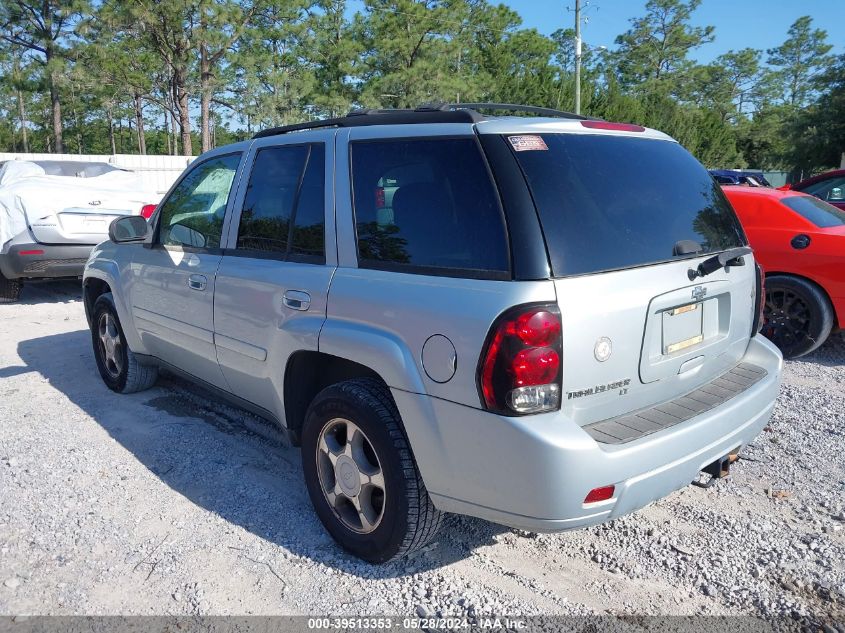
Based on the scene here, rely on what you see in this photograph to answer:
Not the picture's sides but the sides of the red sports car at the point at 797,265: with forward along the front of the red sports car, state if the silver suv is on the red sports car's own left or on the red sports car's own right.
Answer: on the red sports car's own left

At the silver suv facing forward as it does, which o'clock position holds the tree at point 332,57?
The tree is roughly at 1 o'clock from the silver suv.

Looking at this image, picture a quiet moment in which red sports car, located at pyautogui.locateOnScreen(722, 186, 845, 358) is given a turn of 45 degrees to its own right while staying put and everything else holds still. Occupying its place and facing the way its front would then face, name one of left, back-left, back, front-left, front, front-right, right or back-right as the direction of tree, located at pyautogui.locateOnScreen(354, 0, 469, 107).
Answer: front-left

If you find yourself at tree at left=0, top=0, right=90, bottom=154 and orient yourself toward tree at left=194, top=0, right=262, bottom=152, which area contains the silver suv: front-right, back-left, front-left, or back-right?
front-right

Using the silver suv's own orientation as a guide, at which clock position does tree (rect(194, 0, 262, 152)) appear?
The tree is roughly at 1 o'clock from the silver suv.

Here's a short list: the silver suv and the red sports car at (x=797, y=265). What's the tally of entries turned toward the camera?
0

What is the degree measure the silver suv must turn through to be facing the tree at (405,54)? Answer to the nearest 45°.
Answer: approximately 45° to its right

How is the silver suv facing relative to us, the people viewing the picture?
facing away from the viewer and to the left of the viewer
